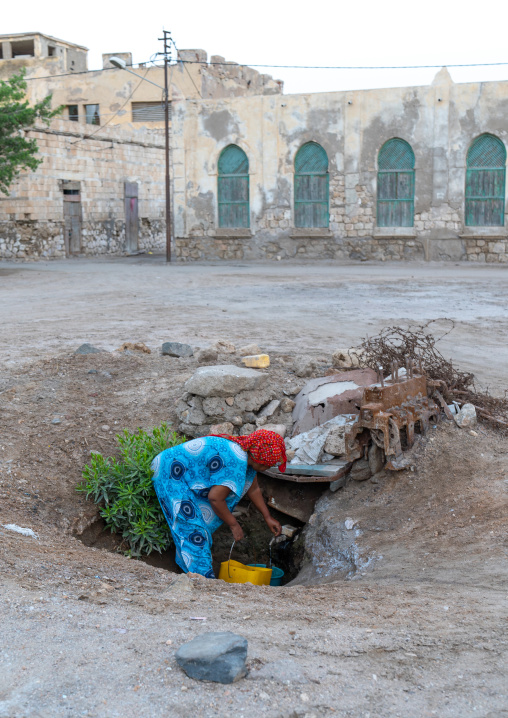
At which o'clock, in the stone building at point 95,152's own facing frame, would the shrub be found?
The shrub is roughly at 12 o'clock from the stone building.

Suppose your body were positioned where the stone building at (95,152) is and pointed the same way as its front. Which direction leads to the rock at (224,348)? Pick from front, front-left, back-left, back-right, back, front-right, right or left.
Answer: front

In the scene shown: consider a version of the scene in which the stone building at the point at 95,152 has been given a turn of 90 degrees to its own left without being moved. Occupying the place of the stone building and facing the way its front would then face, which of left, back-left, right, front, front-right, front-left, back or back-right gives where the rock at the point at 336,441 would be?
right

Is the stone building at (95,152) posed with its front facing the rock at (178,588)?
yes

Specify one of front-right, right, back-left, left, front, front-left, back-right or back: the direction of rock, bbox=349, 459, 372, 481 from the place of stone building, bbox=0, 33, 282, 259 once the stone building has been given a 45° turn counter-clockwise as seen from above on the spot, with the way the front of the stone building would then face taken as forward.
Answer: front-right

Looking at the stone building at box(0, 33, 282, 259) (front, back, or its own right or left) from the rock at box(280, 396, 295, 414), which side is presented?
front

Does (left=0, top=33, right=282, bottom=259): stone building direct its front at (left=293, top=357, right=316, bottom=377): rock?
yes

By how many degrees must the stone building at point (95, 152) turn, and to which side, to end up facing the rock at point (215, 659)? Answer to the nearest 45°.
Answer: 0° — it already faces it

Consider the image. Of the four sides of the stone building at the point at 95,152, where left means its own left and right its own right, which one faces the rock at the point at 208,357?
front

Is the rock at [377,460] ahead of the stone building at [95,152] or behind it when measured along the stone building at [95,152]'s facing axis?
ahead

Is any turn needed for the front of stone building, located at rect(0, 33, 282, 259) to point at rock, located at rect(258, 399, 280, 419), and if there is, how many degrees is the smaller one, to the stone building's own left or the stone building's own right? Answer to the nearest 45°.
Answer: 0° — it already faces it

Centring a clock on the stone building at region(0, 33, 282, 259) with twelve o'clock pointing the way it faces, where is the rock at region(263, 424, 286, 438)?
The rock is roughly at 12 o'clock from the stone building.

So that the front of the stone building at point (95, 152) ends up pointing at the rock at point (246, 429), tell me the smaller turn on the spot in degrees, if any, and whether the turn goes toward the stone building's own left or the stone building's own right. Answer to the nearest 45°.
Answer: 0° — it already faces it

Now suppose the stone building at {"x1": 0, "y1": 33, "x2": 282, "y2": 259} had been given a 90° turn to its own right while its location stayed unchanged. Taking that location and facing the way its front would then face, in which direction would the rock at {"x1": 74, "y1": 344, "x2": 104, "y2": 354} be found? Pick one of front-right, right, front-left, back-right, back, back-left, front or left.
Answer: left

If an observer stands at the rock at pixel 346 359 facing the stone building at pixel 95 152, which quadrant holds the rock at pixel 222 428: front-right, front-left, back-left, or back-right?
back-left

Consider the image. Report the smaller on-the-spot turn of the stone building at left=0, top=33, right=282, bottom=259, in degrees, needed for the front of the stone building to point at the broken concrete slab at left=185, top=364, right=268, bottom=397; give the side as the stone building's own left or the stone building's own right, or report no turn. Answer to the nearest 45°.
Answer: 0° — it already faces it
